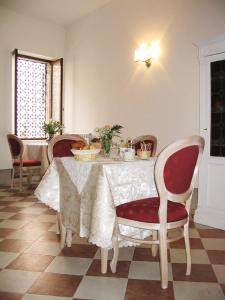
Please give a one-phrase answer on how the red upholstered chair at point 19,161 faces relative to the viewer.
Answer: facing away from the viewer and to the right of the viewer

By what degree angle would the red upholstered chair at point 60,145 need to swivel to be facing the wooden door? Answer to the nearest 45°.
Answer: approximately 45° to its left

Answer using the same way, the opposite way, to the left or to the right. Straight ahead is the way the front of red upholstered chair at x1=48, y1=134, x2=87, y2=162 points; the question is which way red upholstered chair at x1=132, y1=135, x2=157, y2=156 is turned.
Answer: to the right

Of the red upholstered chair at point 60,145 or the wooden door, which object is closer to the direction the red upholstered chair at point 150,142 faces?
the red upholstered chair

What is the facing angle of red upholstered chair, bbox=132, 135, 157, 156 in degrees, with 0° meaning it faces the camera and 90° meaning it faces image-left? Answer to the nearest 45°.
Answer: approximately 45°
